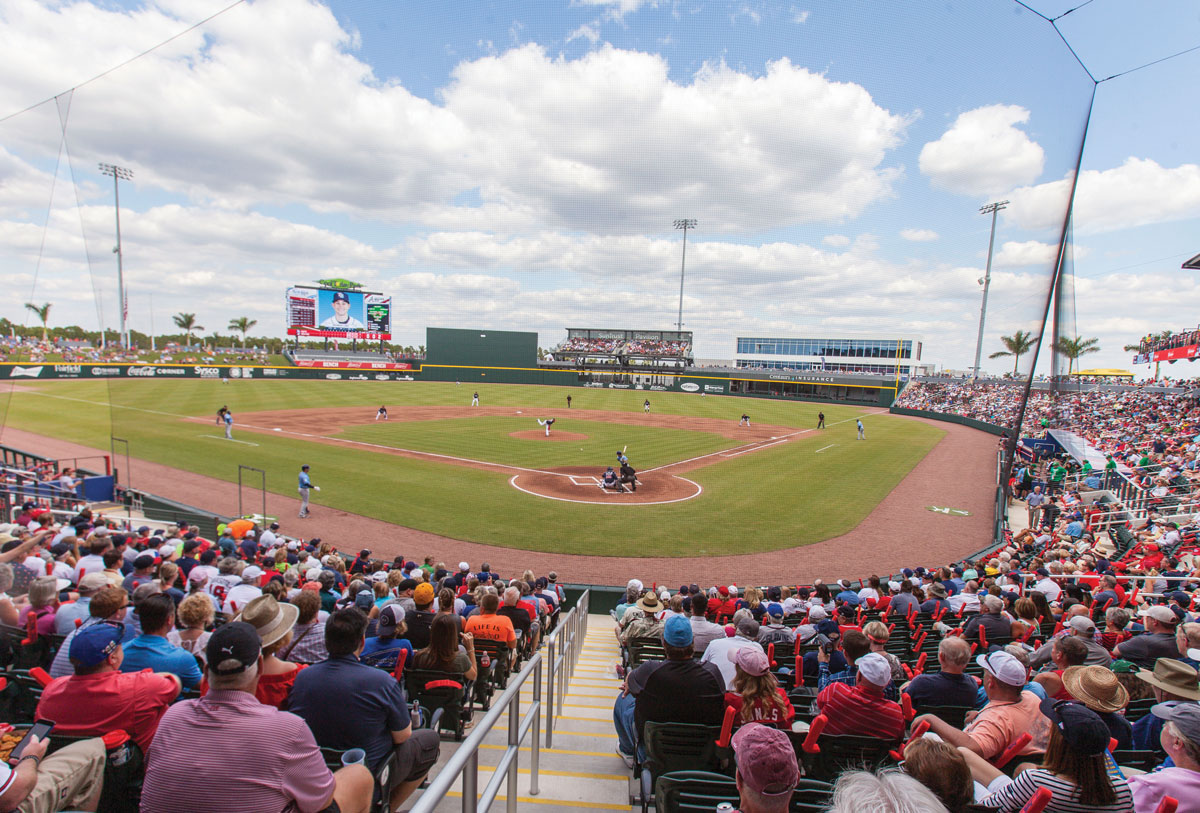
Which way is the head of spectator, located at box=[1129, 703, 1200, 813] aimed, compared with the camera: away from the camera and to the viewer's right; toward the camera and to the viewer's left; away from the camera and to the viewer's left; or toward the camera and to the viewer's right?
away from the camera and to the viewer's left

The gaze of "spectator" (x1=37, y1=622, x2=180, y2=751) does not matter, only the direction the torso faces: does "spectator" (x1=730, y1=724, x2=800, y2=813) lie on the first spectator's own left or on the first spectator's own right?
on the first spectator's own right

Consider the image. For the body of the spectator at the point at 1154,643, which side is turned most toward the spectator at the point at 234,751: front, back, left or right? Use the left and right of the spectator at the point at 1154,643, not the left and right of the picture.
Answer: left

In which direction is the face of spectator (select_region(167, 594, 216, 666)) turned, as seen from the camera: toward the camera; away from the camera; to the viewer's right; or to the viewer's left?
away from the camera

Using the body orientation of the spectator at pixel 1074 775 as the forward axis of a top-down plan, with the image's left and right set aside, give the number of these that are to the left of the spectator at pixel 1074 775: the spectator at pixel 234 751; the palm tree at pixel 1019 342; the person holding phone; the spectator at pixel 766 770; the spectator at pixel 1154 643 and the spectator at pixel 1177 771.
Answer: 3

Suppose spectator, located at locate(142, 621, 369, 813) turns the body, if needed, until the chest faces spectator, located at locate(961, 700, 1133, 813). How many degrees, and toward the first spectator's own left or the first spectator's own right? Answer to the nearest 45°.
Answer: approximately 135° to the first spectator's own right

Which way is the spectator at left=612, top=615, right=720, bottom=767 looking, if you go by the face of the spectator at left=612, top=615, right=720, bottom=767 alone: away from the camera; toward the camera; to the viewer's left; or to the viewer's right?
away from the camera

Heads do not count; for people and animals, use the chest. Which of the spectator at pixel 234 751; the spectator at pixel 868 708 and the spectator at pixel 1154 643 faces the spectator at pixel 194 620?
the spectator at pixel 234 751

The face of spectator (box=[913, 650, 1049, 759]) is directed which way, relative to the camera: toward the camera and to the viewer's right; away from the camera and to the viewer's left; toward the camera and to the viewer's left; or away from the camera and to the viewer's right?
away from the camera and to the viewer's left

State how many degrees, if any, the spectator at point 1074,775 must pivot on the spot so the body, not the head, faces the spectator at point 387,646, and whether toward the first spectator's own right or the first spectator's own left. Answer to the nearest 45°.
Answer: approximately 45° to the first spectator's own left

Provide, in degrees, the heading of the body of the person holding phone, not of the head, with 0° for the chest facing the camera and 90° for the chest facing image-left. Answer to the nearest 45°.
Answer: approximately 225°

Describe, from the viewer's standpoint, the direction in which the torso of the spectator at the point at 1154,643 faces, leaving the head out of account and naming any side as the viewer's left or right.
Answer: facing away from the viewer and to the left of the viewer

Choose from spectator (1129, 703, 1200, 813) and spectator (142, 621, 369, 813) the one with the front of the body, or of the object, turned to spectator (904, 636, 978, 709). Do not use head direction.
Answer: spectator (1129, 703, 1200, 813)
